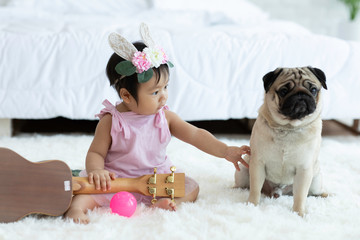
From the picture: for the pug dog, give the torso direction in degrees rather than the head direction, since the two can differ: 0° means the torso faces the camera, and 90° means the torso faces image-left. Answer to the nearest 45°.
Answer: approximately 0°

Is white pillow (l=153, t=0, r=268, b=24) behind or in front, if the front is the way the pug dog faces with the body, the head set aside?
behind

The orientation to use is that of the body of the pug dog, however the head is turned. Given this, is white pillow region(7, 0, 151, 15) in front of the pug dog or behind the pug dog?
behind
